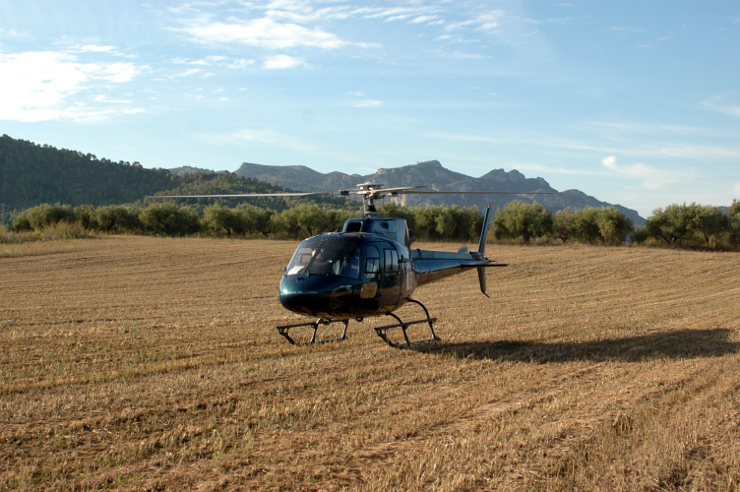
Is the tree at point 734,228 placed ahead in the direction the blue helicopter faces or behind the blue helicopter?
behind

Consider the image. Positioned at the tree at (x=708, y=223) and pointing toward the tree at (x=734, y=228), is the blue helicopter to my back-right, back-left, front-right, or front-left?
back-right

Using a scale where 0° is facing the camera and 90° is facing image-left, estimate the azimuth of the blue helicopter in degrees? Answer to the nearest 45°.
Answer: approximately 45°

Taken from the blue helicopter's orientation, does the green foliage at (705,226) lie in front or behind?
behind

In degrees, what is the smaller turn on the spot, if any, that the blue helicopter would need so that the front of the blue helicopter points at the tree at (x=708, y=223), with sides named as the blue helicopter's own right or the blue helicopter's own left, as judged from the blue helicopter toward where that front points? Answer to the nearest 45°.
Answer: approximately 180°
